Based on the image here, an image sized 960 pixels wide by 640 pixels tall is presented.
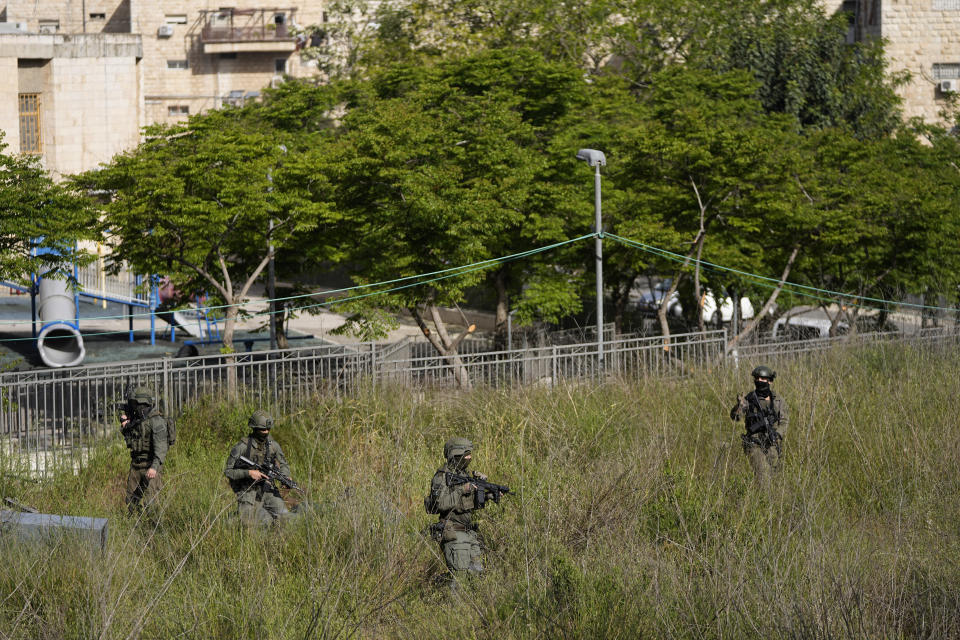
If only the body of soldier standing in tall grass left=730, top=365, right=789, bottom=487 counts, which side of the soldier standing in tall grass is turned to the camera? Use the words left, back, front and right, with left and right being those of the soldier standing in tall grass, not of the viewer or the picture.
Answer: front

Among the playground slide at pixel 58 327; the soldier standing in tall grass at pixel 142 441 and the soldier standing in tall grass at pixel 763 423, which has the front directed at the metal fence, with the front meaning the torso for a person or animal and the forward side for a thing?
the playground slide

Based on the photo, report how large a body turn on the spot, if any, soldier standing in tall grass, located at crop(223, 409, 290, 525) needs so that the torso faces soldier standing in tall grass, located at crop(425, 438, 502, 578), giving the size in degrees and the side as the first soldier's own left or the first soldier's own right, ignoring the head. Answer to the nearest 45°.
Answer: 0° — they already face them

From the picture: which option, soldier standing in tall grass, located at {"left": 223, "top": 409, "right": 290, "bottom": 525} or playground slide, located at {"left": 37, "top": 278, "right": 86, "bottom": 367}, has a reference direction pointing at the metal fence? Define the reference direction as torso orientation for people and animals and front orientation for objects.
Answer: the playground slide

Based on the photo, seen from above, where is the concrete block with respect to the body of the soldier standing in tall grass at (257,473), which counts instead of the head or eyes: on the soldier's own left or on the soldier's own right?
on the soldier's own right

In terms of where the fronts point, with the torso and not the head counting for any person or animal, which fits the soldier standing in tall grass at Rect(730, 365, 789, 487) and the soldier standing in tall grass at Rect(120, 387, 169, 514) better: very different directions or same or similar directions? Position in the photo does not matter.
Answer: same or similar directions

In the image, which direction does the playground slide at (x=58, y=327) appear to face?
toward the camera

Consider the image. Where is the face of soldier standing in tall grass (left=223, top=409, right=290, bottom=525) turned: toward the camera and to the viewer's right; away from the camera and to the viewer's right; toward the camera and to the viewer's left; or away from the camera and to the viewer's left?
toward the camera and to the viewer's right

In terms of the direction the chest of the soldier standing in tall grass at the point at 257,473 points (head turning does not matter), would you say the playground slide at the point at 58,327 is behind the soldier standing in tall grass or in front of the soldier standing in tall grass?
behind

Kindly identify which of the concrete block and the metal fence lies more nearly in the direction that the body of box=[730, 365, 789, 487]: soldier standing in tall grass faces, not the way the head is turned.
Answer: the concrete block

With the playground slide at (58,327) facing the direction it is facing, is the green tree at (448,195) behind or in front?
in front

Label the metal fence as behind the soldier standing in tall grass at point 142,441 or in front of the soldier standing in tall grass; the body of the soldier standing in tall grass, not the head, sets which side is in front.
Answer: behind

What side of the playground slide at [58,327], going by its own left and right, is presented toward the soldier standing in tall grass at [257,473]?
front

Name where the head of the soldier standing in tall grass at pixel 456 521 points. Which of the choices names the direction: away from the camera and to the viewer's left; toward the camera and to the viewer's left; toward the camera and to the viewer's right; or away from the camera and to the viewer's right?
toward the camera and to the viewer's right

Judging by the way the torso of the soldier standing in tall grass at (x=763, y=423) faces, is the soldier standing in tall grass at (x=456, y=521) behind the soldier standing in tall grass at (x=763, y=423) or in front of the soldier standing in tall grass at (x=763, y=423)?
in front

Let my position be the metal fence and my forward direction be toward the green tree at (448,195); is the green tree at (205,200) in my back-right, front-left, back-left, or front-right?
front-left

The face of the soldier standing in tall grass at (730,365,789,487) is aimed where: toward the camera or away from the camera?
toward the camera
